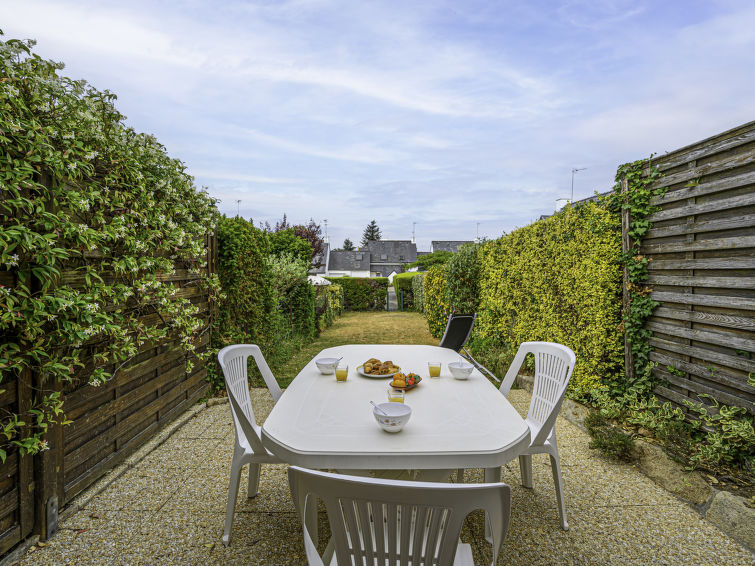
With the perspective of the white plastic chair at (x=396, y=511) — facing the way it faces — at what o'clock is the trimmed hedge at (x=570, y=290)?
The trimmed hedge is roughly at 1 o'clock from the white plastic chair.

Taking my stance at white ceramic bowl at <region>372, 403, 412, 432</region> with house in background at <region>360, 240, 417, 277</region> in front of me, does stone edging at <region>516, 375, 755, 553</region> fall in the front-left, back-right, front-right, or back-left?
front-right

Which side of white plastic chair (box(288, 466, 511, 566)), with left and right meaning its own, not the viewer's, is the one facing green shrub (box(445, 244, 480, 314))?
front

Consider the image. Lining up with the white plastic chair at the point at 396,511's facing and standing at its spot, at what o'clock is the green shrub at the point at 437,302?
The green shrub is roughly at 12 o'clock from the white plastic chair.

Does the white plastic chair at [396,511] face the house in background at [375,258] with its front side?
yes

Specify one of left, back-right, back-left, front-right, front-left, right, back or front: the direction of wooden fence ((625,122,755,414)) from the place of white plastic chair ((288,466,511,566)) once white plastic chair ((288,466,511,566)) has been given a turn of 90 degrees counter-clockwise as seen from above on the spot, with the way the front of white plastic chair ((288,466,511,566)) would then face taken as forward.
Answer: back-right

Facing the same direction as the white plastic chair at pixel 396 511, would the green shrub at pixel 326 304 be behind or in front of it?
in front

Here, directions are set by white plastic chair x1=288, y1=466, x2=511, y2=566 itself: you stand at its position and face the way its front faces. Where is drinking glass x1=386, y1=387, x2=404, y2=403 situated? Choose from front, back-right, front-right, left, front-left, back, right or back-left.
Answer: front

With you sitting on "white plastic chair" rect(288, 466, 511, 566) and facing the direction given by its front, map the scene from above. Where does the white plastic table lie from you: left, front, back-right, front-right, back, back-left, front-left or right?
front

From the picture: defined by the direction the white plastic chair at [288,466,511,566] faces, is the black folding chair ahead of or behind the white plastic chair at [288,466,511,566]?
ahead

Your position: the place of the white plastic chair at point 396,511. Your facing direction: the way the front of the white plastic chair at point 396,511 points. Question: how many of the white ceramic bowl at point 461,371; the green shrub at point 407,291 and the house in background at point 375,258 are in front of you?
3

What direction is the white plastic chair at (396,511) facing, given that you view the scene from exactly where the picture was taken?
facing away from the viewer

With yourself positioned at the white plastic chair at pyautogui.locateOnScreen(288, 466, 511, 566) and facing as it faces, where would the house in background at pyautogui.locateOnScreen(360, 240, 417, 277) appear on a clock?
The house in background is roughly at 12 o'clock from the white plastic chair.

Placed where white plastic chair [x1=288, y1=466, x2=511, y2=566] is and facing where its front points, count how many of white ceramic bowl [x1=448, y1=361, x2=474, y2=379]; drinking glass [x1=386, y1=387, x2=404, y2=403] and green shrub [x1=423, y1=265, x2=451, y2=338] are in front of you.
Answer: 3

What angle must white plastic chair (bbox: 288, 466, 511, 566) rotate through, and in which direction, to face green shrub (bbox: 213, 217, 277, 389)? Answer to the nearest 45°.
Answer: approximately 45° to its left
